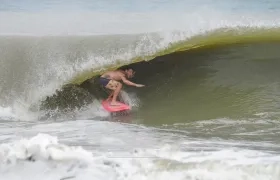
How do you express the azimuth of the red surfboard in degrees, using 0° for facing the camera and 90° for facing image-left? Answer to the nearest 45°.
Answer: approximately 270°

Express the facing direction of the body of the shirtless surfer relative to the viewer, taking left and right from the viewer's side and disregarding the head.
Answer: facing to the right of the viewer
